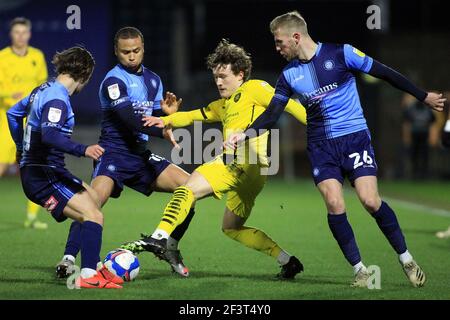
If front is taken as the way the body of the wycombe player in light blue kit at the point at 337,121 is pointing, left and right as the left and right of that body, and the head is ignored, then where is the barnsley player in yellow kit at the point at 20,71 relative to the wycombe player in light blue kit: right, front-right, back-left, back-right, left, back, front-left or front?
right

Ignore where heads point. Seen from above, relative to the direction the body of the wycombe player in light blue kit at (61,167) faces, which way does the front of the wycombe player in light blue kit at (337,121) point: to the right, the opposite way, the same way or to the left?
the opposite way

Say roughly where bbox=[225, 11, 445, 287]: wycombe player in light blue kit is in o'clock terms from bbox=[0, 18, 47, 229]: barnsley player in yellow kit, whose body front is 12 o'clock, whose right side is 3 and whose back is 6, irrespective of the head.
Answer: The wycombe player in light blue kit is roughly at 11 o'clock from the barnsley player in yellow kit.

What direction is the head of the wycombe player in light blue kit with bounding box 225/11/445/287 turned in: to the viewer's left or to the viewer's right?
to the viewer's left

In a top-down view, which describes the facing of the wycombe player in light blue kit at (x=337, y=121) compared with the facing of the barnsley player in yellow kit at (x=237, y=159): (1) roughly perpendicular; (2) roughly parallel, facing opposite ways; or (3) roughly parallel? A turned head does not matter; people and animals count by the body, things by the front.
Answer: roughly parallel

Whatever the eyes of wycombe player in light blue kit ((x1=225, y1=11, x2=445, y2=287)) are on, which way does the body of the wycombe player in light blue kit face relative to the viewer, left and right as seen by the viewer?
facing the viewer and to the left of the viewer

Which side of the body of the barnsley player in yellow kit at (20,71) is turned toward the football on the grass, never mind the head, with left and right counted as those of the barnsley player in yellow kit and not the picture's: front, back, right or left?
front

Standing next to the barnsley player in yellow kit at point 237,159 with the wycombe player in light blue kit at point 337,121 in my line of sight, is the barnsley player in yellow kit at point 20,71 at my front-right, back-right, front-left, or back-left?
back-left

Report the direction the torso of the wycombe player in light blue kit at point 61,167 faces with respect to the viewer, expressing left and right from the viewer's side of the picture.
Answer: facing away from the viewer and to the right of the viewer

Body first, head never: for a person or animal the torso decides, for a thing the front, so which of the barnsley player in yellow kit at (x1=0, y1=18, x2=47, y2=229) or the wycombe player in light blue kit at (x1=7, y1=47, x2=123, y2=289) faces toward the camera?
the barnsley player in yellow kit

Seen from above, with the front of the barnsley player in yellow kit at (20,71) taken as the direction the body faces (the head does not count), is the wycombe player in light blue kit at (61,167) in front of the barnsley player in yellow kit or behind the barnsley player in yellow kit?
in front

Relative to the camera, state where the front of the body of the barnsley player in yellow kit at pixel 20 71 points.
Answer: toward the camera

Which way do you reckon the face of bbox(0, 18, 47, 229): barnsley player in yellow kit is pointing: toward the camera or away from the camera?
toward the camera

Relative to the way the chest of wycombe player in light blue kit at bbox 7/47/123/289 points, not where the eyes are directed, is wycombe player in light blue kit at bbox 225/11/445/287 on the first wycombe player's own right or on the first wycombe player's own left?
on the first wycombe player's own right

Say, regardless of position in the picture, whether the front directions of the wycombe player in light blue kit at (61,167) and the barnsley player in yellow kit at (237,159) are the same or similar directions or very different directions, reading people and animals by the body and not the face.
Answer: very different directions
